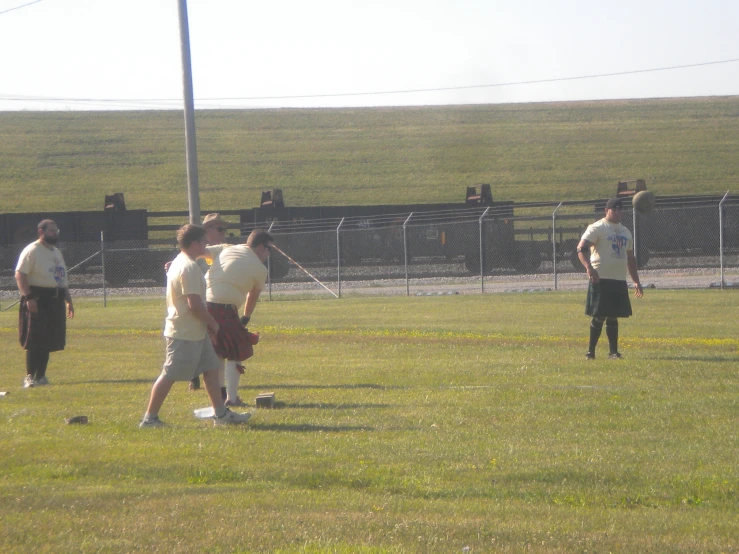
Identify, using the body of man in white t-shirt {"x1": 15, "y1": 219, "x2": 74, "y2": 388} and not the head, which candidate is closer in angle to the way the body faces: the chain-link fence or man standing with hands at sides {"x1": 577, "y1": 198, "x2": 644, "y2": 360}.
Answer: the man standing with hands at sides

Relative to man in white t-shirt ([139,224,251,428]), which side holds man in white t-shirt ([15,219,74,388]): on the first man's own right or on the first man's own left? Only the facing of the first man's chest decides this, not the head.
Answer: on the first man's own left

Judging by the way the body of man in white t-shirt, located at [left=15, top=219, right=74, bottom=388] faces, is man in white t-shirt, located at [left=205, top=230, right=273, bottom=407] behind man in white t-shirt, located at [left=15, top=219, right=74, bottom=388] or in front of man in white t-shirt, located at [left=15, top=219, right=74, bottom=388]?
in front

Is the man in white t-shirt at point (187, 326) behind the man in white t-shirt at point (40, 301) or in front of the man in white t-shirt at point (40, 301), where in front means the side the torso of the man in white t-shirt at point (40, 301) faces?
in front

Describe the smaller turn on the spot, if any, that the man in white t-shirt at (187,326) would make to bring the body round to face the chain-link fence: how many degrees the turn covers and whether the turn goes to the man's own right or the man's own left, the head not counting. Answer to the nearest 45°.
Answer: approximately 90° to the man's own left

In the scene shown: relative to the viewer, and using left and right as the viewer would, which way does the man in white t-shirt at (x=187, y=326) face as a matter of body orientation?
facing to the right of the viewer

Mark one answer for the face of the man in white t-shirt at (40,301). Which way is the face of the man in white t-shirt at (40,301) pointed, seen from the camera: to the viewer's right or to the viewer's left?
to the viewer's right

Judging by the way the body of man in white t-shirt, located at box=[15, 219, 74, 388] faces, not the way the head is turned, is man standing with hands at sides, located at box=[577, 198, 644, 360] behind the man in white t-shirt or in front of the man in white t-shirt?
in front
